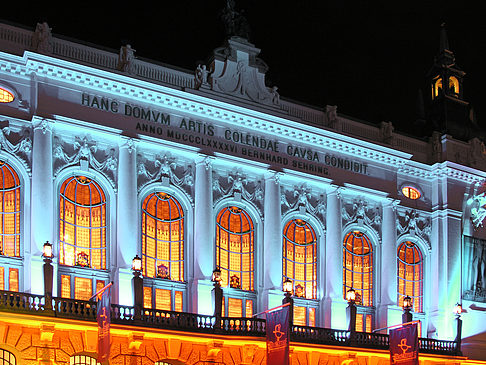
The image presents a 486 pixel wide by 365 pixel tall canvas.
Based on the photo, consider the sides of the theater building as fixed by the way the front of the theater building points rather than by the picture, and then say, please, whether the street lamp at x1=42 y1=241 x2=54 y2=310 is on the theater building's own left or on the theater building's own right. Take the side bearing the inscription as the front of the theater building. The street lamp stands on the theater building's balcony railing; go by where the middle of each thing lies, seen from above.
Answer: on the theater building's own right

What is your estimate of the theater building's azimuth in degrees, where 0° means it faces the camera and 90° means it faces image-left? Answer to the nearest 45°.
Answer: approximately 315°
